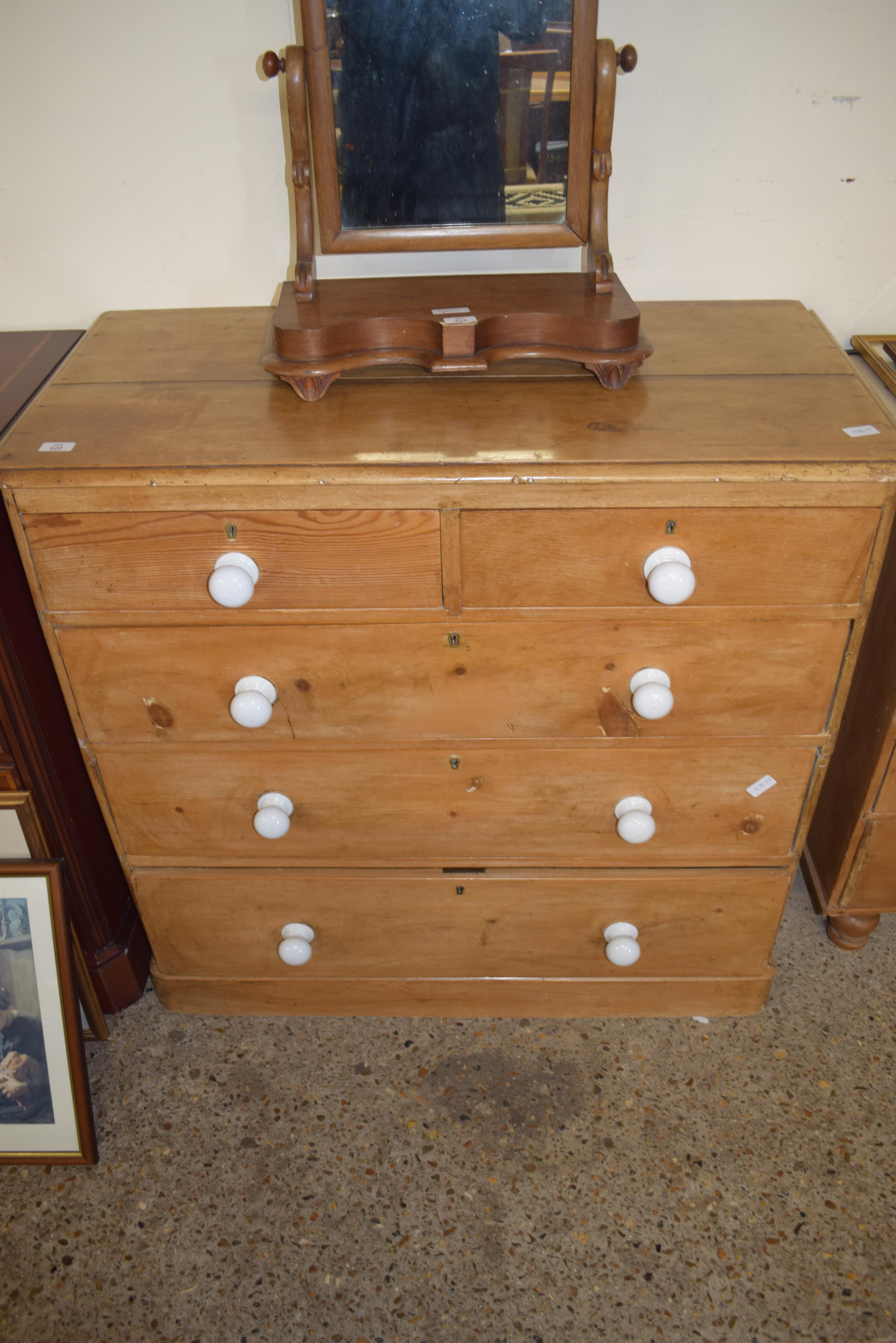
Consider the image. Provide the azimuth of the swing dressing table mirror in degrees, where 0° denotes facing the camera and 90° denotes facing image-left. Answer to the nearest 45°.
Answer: approximately 0°

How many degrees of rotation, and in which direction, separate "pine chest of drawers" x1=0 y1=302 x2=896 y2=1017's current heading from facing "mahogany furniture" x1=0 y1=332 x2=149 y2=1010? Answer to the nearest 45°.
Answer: approximately 90° to its right

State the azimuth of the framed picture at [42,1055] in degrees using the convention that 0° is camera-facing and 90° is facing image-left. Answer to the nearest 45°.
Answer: approximately 0°

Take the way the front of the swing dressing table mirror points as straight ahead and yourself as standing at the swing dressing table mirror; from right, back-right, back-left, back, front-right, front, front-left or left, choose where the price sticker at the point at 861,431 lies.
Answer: front-left

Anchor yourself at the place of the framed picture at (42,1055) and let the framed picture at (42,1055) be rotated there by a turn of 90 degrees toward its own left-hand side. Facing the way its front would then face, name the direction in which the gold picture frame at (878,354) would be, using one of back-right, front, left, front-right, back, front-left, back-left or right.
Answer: front

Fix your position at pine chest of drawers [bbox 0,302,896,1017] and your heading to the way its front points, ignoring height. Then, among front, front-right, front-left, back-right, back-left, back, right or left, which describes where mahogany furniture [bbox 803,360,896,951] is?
left

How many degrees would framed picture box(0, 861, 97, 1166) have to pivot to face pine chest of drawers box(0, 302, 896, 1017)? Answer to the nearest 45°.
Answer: approximately 90° to its left

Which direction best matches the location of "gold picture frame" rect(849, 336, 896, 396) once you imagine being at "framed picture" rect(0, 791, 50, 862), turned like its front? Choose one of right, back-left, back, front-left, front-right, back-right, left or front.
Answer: left
